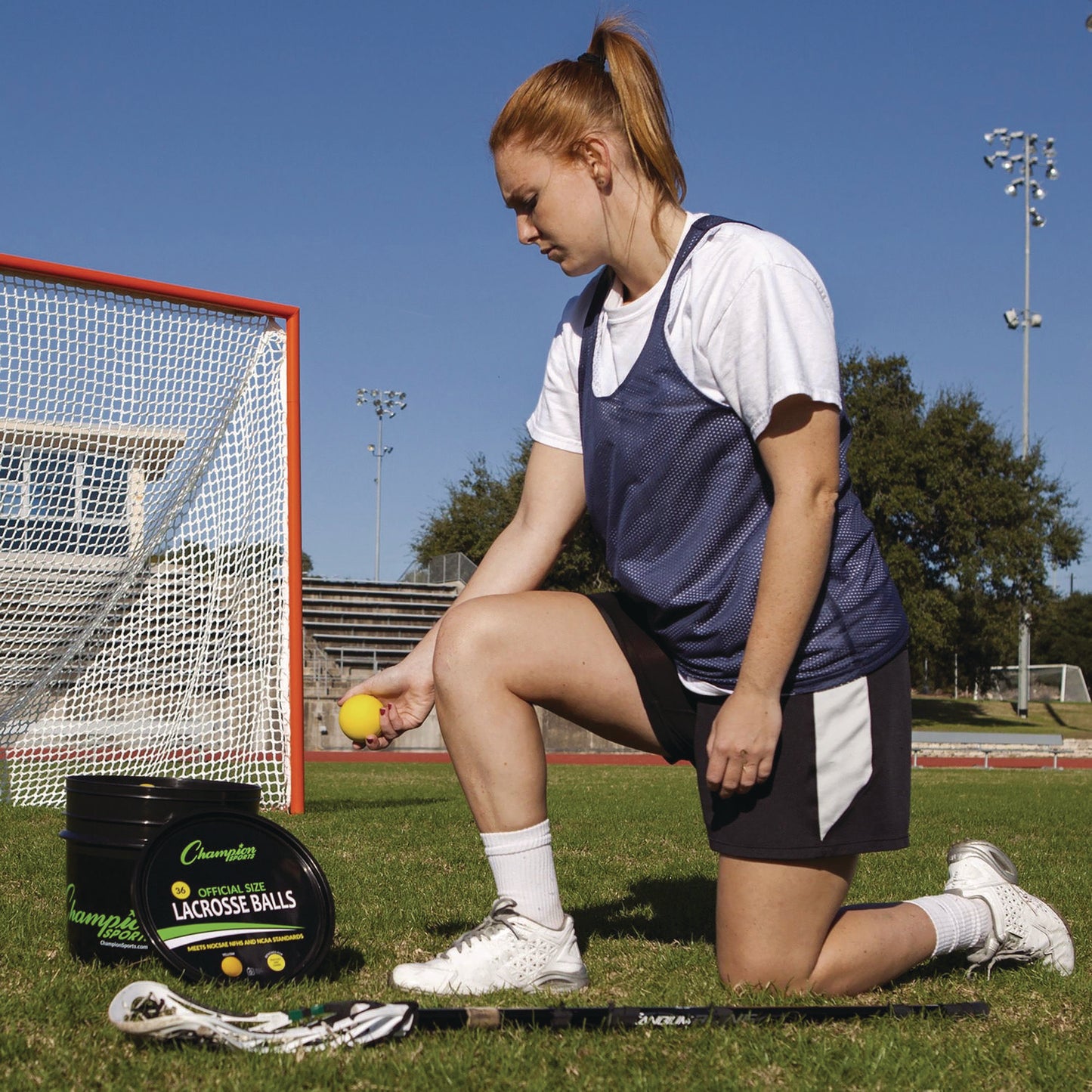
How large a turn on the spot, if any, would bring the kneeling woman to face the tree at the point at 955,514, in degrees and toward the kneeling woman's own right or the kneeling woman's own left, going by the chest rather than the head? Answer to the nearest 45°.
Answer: approximately 135° to the kneeling woman's own right

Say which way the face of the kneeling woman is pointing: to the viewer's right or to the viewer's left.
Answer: to the viewer's left

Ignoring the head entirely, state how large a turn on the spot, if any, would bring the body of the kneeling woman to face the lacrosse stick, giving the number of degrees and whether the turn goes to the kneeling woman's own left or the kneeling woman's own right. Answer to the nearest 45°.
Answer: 0° — they already face it

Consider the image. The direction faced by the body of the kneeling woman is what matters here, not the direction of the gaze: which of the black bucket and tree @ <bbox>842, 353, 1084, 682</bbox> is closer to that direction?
the black bucket

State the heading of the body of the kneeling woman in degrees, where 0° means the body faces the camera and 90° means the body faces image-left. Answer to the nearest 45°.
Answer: approximately 45°

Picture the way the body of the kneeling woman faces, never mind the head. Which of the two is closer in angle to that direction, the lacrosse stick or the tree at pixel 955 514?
the lacrosse stick

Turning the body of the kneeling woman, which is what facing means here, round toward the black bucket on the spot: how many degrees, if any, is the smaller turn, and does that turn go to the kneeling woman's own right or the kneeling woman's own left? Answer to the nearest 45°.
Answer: approximately 45° to the kneeling woman's own right
